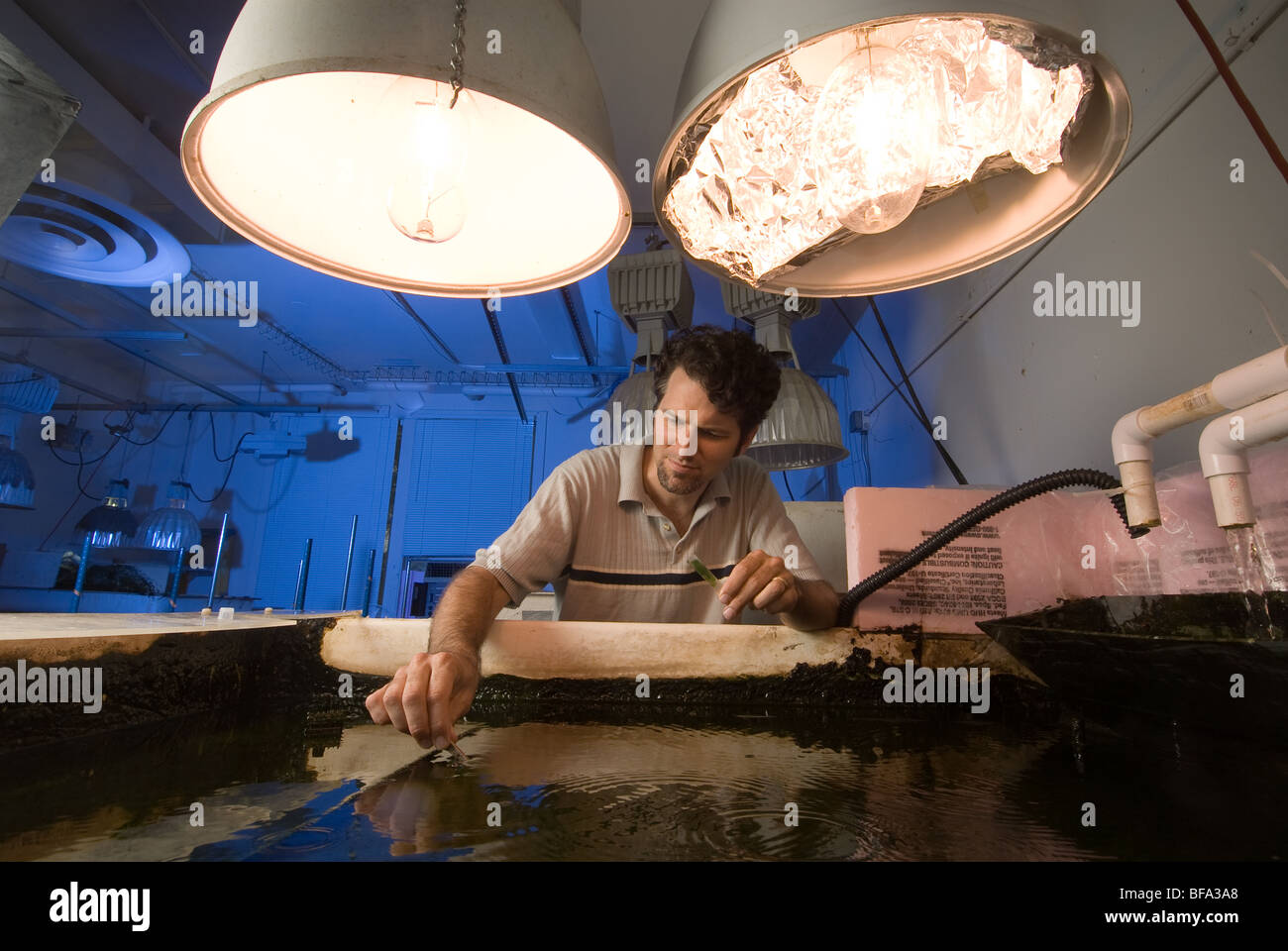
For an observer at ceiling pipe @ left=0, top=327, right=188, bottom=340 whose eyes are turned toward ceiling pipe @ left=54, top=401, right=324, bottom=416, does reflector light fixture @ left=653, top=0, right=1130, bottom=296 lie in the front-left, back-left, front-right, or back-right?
back-right

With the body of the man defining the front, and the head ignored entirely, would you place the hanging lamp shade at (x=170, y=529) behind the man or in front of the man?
behind

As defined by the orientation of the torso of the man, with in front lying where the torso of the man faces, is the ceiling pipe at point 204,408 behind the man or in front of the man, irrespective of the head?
behind

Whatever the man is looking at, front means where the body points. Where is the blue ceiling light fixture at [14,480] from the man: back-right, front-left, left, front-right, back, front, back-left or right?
back-right

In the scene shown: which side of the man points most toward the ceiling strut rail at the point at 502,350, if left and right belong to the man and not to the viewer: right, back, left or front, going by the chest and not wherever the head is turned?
back

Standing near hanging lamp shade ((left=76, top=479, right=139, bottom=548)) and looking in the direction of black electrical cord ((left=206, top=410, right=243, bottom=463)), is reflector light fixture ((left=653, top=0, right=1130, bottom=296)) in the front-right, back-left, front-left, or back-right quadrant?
back-right

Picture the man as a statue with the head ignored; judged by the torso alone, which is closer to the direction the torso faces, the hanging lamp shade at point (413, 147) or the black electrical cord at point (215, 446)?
the hanging lamp shade

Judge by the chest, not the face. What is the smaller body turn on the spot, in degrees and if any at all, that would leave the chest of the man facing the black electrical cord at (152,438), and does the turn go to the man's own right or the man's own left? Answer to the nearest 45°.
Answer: approximately 135° to the man's own right

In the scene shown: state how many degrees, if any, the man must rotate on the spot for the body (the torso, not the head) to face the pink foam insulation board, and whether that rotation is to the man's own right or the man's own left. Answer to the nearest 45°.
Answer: approximately 45° to the man's own left

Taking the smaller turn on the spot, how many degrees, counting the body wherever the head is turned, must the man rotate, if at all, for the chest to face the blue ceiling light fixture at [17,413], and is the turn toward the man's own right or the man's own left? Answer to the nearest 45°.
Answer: approximately 135° to the man's own right

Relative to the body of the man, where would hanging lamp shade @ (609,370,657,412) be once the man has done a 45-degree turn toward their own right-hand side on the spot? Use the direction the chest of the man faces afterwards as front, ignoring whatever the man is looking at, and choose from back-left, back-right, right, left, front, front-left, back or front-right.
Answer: back-right

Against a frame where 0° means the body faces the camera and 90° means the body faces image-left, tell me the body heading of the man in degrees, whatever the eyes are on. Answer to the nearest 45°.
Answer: approximately 0°
